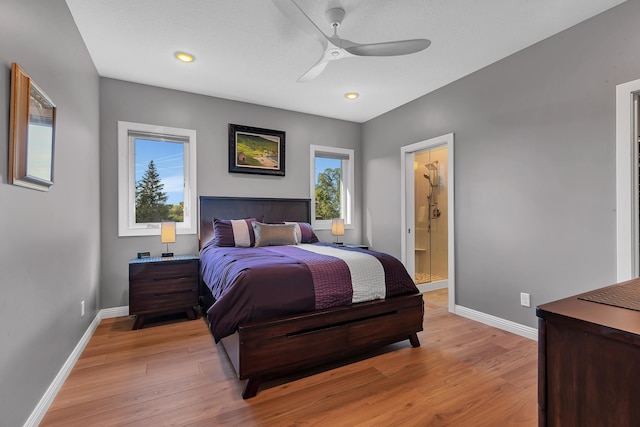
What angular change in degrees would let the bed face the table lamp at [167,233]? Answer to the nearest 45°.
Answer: approximately 180°

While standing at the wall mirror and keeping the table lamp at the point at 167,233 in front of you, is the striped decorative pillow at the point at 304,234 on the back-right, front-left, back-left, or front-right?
front-right

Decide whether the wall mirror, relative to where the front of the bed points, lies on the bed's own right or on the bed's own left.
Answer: on the bed's own right

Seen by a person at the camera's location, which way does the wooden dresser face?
facing away from the viewer and to the left of the viewer

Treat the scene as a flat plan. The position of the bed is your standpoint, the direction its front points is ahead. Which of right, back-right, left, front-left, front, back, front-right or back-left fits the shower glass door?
left

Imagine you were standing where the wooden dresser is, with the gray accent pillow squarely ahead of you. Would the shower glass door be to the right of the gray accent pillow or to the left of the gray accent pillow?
right

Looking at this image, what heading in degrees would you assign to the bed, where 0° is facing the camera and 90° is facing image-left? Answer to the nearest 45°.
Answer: approximately 315°

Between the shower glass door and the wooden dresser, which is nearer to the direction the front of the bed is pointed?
the wooden dresser

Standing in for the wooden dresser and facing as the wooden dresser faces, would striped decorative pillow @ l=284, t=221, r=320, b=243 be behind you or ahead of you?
ahead
